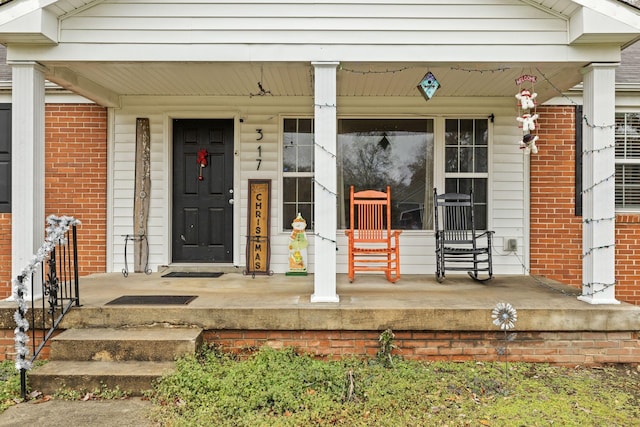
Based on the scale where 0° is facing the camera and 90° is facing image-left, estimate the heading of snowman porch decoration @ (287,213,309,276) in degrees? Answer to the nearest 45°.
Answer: approximately 0°

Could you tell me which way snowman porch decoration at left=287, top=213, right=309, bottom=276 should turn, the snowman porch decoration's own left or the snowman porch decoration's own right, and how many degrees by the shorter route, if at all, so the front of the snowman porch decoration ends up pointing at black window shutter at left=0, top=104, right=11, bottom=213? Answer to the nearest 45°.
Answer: approximately 90° to the snowman porch decoration's own right

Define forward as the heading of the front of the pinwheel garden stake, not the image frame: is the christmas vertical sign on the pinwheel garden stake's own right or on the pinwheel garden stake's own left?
on the pinwheel garden stake's own right

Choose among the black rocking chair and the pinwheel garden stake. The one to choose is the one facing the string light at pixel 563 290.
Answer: the black rocking chair

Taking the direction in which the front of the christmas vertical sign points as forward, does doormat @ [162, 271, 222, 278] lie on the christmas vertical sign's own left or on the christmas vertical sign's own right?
on the christmas vertical sign's own right

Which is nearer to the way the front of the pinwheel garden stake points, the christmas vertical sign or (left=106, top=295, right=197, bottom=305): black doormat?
the black doormat

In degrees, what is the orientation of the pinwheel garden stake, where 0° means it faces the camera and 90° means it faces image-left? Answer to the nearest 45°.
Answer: approximately 0°
